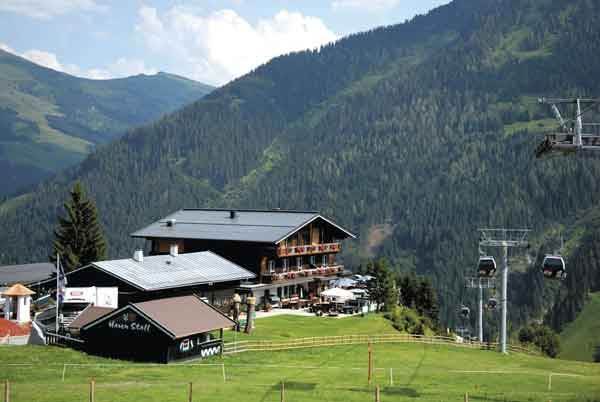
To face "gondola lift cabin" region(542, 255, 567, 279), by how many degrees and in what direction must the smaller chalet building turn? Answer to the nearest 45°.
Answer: approximately 135° to its left

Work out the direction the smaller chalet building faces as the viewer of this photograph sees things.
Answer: facing the viewer and to the left of the viewer
